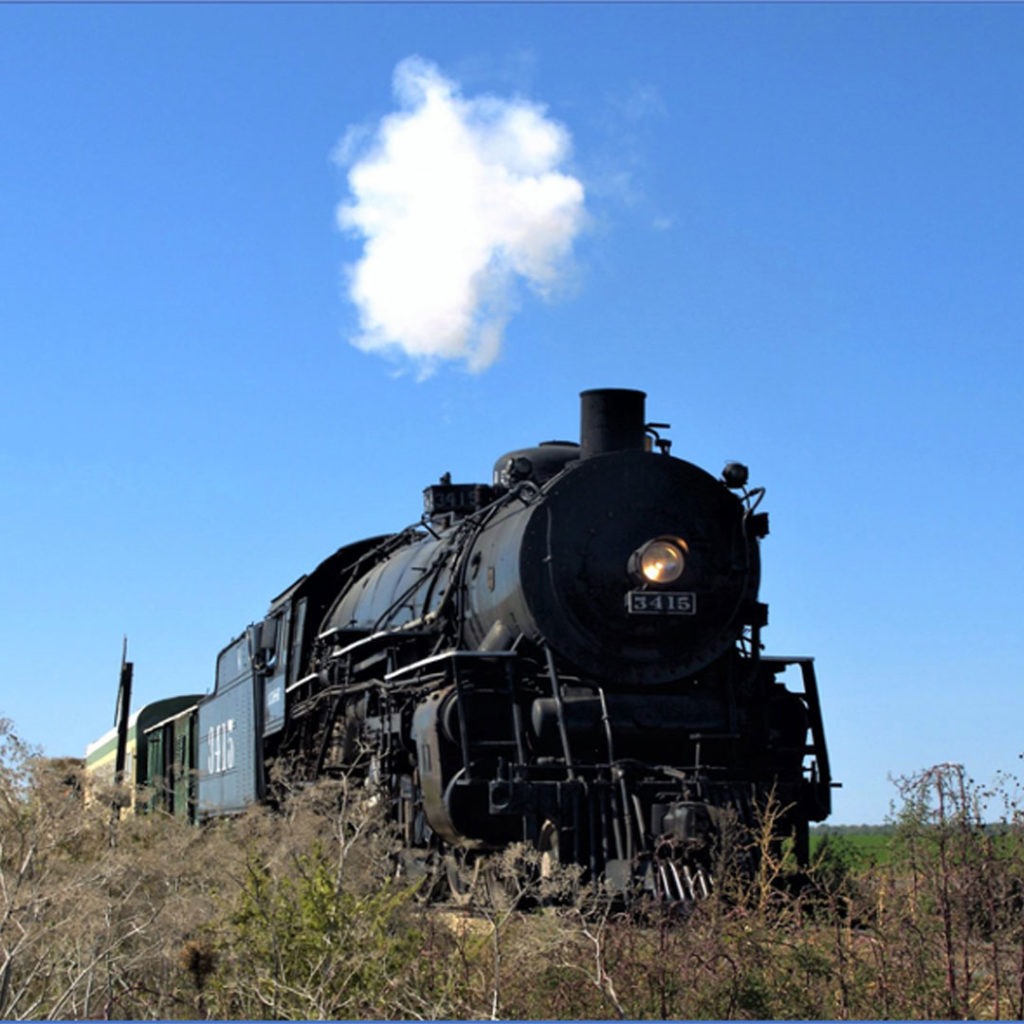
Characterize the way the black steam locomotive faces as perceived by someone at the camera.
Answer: facing the viewer and to the right of the viewer
